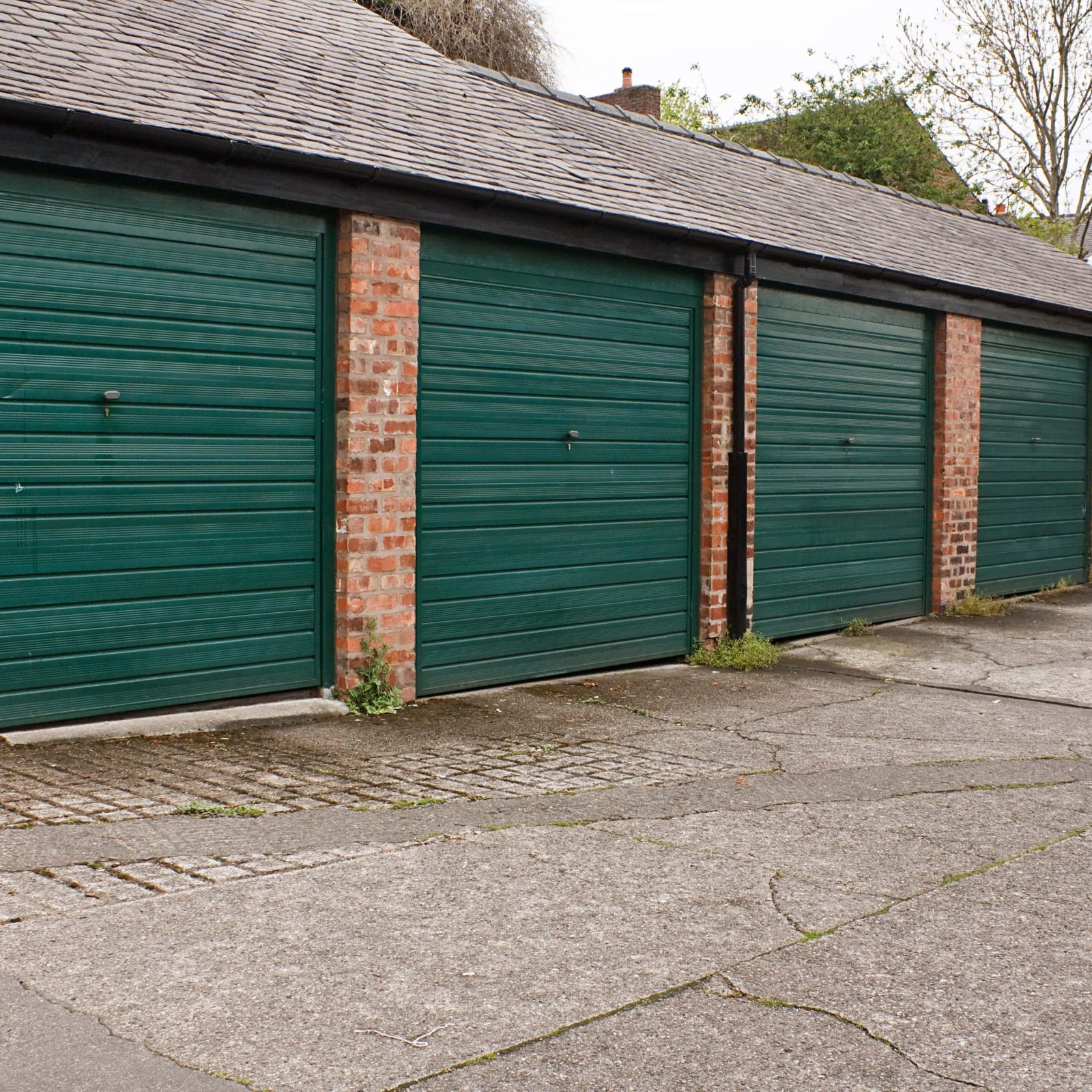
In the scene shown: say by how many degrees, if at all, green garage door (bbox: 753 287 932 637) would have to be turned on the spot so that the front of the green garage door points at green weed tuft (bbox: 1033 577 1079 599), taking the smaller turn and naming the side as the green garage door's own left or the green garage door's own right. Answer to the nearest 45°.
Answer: approximately 90° to the green garage door's own left

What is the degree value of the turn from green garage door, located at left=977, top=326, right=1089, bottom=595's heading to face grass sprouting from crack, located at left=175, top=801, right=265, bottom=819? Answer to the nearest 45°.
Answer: approximately 45° to its right

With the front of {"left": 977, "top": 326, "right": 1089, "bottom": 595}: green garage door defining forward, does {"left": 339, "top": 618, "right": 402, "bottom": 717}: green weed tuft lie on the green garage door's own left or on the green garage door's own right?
on the green garage door's own right

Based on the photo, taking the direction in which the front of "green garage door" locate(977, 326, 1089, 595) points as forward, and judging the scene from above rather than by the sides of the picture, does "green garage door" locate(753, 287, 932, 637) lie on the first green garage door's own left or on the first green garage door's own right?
on the first green garage door's own right

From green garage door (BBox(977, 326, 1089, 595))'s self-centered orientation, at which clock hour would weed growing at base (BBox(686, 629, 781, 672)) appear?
The weed growing at base is roughly at 2 o'clock from the green garage door.

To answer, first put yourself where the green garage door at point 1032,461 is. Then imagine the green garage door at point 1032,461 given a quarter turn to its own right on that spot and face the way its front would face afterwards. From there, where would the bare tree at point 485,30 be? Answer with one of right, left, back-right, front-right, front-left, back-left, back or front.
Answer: right

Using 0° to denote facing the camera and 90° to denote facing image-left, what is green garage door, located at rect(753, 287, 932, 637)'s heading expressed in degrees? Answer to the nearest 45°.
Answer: approximately 315°

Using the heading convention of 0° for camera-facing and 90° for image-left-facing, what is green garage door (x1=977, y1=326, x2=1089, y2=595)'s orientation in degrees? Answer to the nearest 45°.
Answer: approximately 315°
